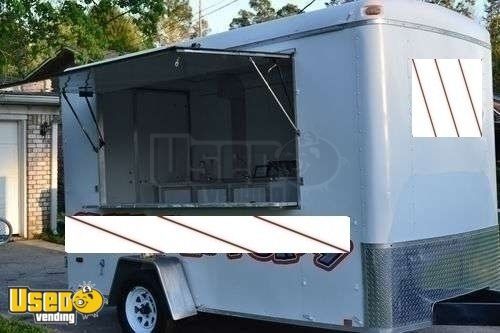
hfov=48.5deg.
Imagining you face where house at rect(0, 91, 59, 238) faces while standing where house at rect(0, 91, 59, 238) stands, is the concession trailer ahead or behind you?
ahead

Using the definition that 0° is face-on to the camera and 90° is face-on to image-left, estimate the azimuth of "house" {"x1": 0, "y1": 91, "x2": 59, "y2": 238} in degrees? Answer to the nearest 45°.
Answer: approximately 0°

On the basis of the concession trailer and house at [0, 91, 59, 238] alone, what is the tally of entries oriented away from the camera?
0

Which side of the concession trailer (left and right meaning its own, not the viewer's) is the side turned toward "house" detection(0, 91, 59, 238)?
back

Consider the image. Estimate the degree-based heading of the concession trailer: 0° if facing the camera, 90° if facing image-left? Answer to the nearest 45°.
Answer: approximately 315°
